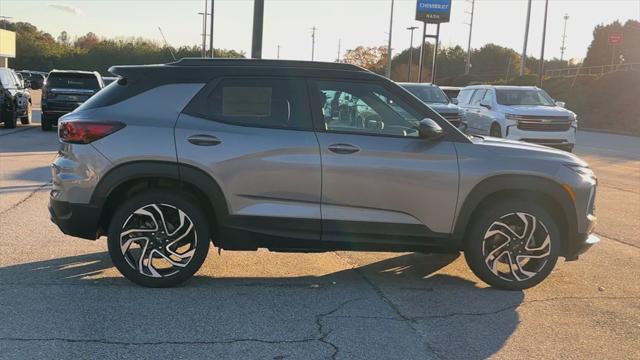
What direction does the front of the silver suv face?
to the viewer's right

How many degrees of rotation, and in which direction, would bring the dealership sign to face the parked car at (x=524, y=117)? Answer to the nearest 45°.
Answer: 0° — it already faces it

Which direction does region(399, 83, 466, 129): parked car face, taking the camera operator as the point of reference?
facing the viewer and to the right of the viewer

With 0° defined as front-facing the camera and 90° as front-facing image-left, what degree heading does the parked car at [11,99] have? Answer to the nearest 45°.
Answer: approximately 315°

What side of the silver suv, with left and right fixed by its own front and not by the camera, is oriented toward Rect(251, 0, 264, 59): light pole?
left

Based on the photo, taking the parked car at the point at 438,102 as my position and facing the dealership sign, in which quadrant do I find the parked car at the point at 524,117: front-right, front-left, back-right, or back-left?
back-right

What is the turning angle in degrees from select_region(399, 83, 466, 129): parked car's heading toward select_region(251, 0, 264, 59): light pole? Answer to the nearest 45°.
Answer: approximately 90° to its right

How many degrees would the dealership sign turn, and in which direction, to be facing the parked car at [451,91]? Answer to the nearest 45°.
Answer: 0° — it already faces it

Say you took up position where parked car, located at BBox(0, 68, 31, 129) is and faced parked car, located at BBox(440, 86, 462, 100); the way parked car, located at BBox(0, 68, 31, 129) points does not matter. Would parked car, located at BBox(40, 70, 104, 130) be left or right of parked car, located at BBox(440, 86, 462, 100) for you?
right

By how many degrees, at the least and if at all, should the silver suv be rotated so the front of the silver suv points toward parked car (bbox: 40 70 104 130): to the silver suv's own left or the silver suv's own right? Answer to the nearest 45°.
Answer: approximately 135° to the silver suv's own left

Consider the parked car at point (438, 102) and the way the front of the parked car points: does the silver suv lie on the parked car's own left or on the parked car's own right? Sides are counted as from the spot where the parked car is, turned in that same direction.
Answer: on the parked car's own right

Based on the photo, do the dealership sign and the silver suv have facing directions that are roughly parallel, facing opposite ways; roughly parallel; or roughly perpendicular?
roughly perpendicular

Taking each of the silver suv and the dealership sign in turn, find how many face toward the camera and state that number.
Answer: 1
